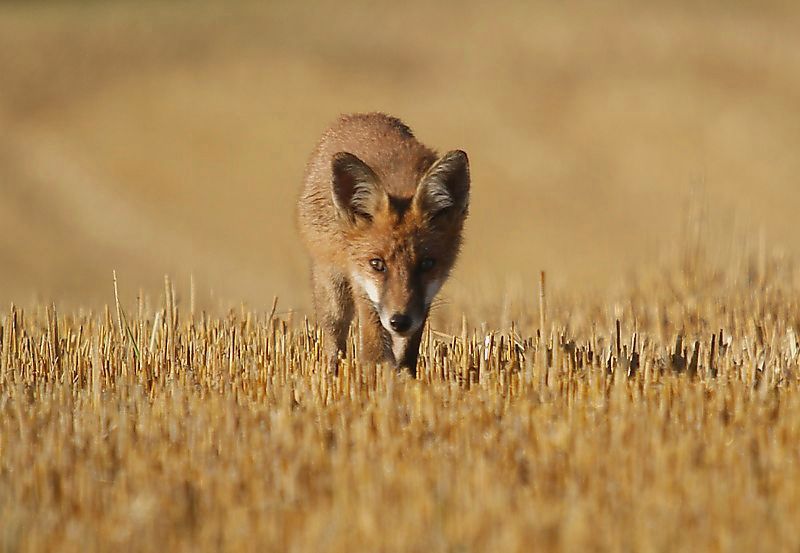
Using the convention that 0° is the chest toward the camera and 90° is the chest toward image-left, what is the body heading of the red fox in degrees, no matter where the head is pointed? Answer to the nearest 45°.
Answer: approximately 0°
